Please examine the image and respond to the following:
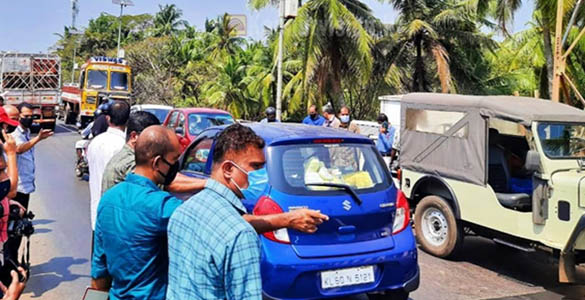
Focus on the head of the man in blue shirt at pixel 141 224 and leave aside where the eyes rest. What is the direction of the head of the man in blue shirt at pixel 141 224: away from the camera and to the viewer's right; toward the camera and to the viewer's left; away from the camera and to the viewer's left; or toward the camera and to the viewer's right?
away from the camera and to the viewer's right

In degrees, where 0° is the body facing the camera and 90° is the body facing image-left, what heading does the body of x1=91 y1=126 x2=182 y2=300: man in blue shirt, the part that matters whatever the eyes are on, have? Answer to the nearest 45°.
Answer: approximately 225°

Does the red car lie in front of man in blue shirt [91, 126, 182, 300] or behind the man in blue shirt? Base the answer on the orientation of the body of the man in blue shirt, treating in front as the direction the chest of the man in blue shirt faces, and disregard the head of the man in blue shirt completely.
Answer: in front

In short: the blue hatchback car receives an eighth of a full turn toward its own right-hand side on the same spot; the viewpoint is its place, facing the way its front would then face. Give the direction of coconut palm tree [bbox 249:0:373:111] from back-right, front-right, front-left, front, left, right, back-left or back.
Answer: front

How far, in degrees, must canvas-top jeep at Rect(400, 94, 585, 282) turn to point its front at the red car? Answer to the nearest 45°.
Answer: approximately 180°

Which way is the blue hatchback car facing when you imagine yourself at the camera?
facing away from the viewer and to the left of the viewer

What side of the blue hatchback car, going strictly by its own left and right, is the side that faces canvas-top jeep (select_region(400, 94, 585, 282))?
right

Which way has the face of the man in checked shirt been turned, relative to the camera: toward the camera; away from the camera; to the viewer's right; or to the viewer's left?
to the viewer's right

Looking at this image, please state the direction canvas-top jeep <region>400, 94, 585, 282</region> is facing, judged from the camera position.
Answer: facing the viewer and to the right of the viewer

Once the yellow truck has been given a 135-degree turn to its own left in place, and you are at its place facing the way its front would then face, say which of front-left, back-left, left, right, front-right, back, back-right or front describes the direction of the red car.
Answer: back

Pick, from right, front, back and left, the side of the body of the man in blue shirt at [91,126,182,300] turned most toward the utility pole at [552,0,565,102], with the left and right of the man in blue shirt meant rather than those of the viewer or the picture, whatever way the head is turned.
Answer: front

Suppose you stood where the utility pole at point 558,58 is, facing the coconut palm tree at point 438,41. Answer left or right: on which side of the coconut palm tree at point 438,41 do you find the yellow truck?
left

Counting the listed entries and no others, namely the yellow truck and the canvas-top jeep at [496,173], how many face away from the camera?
0

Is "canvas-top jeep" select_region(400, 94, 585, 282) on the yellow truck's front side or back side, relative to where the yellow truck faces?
on the front side

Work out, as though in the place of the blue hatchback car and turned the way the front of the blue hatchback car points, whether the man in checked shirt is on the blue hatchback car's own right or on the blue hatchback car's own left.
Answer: on the blue hatchback car's own left
